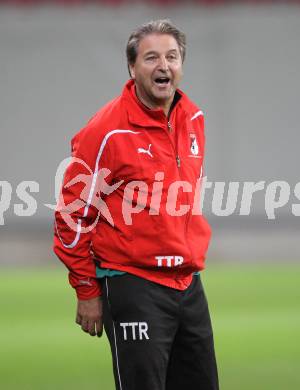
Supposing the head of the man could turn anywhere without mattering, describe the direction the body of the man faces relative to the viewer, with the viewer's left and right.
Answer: facing the viewer and to the right of the viewer
